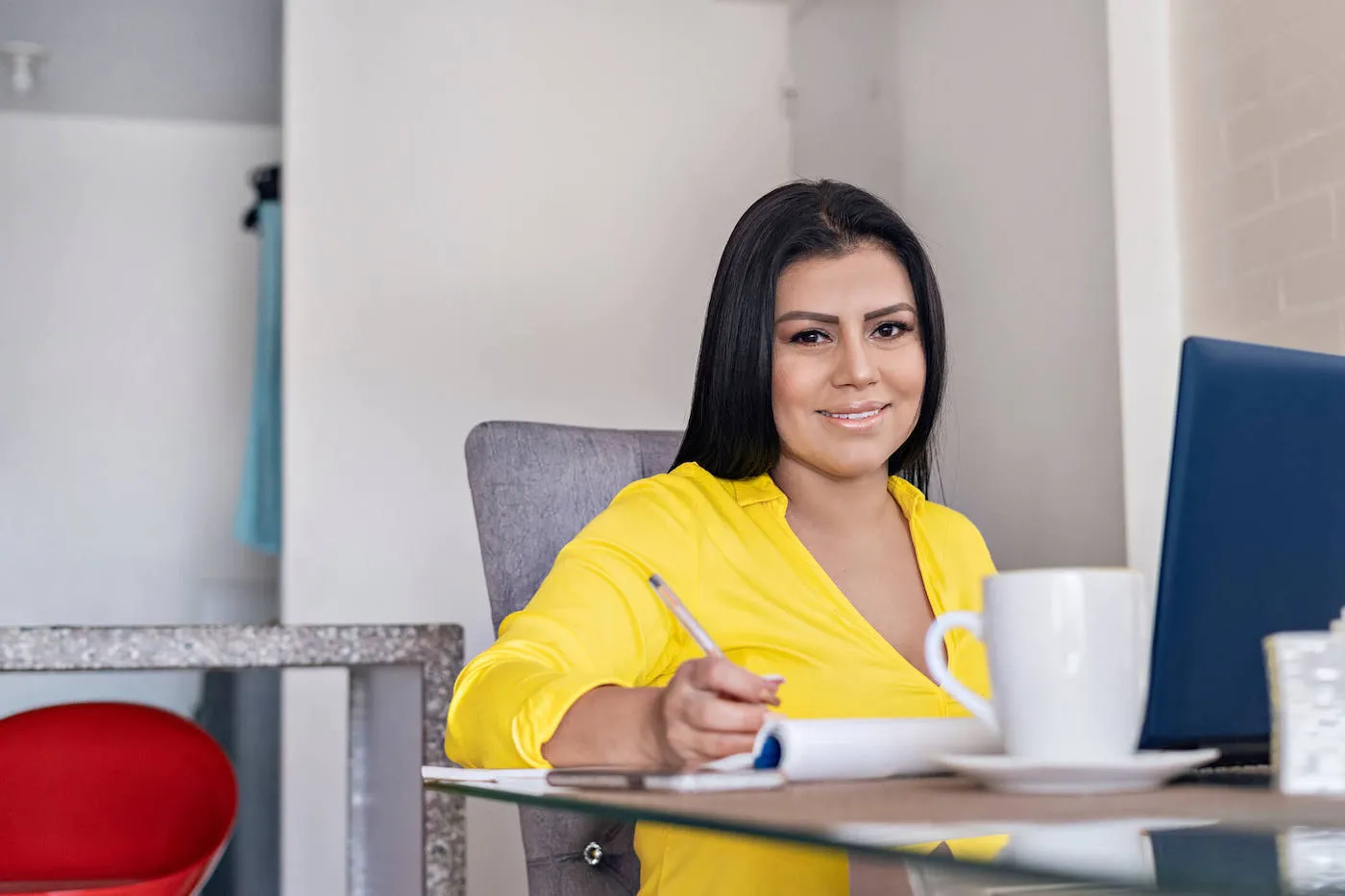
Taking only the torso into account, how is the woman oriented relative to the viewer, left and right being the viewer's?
facing the viewer and to the right of the viewer

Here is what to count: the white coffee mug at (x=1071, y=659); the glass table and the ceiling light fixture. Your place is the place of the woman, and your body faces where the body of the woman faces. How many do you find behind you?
1

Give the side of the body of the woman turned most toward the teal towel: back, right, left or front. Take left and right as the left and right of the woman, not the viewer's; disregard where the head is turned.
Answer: back

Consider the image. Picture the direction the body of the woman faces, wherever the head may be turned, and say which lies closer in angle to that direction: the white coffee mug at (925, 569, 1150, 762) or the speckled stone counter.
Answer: the white coffee mug

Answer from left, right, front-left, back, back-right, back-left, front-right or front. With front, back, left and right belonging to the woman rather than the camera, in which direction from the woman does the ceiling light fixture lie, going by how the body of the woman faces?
back

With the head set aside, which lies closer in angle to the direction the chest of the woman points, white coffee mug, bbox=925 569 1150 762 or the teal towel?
the white coffee mug
